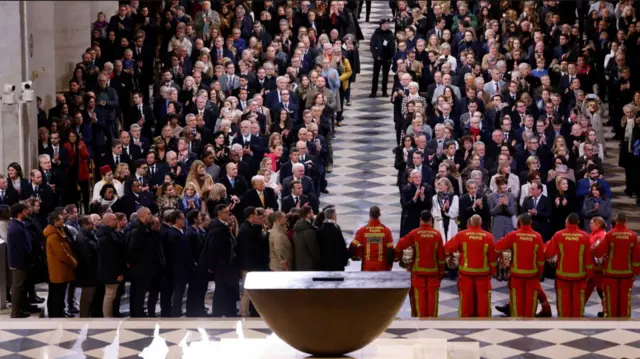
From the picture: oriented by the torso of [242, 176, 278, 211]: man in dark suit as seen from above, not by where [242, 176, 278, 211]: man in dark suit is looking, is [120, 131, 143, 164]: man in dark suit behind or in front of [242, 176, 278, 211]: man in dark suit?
behind

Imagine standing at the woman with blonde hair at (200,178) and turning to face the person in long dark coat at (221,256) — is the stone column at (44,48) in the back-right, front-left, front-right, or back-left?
back-right

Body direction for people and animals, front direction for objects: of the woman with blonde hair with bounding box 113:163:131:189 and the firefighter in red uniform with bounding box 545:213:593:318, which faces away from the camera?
the firefighter in red uniform

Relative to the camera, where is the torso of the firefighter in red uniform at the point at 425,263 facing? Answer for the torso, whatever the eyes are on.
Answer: away from the camera

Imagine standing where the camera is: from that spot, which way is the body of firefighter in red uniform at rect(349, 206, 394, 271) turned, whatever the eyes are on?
away from the camera

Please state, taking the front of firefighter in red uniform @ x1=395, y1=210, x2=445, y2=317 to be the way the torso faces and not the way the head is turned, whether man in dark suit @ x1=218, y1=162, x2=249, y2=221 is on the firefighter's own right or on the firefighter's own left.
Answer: on the firefighter's own left

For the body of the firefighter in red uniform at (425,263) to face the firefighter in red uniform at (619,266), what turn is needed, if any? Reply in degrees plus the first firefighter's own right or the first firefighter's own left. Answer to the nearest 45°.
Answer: approximately 90° to the first firefighter's own right

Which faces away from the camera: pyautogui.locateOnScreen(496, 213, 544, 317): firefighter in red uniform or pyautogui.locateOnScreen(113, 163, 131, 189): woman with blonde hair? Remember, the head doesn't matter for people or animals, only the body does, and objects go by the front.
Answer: the firefighter in red uniform

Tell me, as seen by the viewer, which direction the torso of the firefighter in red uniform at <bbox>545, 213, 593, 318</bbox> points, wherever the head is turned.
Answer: away from the camera

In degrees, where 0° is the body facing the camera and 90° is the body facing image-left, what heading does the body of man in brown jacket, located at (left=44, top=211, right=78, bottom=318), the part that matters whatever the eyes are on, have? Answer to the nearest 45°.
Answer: approximately 270°
